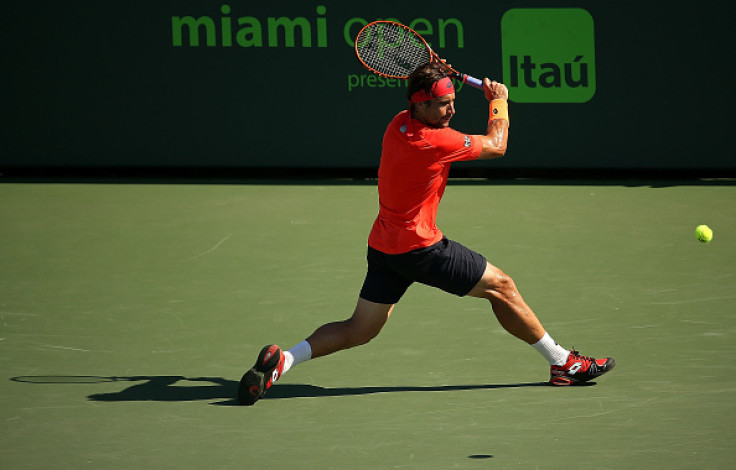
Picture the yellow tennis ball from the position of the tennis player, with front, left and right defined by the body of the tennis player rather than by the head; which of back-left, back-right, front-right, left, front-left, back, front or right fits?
front-left

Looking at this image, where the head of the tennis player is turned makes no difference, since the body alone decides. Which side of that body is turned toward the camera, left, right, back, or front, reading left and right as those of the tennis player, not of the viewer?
right
